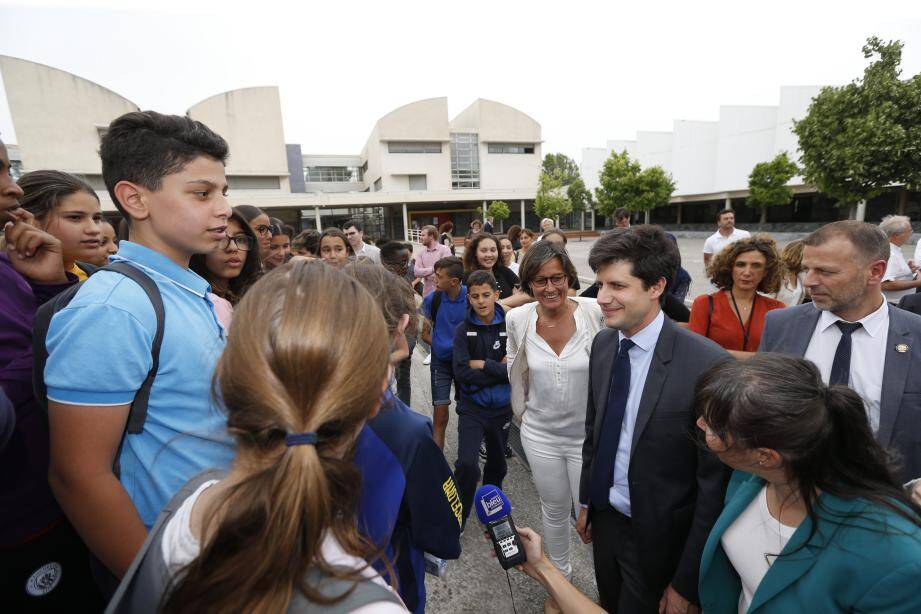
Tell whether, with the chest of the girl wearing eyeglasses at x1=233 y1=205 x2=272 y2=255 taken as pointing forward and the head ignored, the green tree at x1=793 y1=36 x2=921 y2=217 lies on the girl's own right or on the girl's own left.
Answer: on the girl's own left

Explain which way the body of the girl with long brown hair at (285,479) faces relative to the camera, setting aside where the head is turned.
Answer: away from the camera

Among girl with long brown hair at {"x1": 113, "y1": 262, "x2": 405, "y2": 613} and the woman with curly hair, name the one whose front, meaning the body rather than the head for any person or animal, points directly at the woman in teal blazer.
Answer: the woman with curly hair

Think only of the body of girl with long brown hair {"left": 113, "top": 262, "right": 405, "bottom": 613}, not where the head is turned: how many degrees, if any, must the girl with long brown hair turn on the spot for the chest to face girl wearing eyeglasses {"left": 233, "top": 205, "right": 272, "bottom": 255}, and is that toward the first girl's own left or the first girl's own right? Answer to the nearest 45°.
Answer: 0° — they already face them

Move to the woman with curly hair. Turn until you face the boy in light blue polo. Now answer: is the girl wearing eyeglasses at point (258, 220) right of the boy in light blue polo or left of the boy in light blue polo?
right

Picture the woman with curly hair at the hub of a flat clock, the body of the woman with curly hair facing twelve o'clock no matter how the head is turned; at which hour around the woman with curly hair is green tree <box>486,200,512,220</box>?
The green tree is roughly at 5 o'clock from the woman with curly hair.

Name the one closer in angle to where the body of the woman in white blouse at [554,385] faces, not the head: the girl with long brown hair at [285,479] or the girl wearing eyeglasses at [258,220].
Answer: the girl with long brown hair

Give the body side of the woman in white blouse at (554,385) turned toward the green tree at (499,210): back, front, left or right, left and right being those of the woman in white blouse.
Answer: back

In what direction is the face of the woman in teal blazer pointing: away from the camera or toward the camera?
away from the camera

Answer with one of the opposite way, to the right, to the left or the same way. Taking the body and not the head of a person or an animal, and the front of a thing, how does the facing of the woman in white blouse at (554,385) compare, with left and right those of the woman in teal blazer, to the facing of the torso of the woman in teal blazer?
to the left
